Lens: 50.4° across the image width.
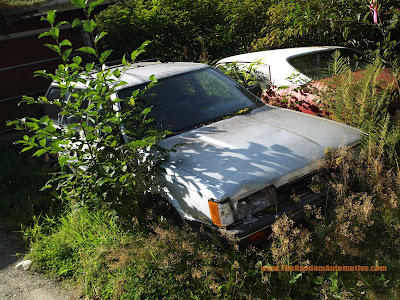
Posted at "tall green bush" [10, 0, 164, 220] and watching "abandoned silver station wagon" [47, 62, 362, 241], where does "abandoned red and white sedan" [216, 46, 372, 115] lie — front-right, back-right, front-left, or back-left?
front-left

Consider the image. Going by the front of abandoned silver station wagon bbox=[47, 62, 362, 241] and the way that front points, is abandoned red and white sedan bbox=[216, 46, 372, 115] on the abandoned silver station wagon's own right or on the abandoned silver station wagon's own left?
on the abandoned silver station wagon's own left

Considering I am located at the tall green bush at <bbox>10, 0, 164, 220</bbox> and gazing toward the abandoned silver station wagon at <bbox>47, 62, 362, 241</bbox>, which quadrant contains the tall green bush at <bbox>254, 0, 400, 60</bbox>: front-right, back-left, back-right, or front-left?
front-left

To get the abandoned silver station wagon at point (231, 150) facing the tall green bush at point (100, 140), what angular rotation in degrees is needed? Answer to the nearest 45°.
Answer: approximately 135° to its right

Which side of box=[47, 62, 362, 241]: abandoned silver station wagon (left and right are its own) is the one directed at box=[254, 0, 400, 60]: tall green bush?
left

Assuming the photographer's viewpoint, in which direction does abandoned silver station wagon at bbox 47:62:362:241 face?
facing the viewer and to the right of the viewer

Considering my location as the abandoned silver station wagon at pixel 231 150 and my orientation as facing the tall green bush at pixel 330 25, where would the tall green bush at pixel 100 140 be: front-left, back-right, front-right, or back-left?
back-left

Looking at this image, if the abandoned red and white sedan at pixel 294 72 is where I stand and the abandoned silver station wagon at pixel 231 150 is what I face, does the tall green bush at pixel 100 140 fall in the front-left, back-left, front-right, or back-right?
front-right

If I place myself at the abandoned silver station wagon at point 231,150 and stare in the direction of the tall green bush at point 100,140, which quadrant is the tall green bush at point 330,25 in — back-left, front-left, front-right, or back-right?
back-right

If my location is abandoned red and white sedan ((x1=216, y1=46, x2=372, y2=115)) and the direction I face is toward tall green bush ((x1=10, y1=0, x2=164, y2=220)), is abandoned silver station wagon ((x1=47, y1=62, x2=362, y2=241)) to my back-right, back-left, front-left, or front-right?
front-left

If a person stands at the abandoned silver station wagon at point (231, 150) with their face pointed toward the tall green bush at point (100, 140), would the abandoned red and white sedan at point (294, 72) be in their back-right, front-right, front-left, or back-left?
back-right
